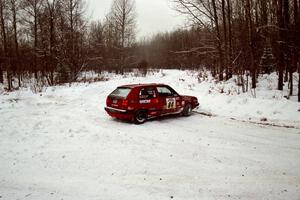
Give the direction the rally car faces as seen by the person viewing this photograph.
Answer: facing away from the viewer and to the right of the viewer
